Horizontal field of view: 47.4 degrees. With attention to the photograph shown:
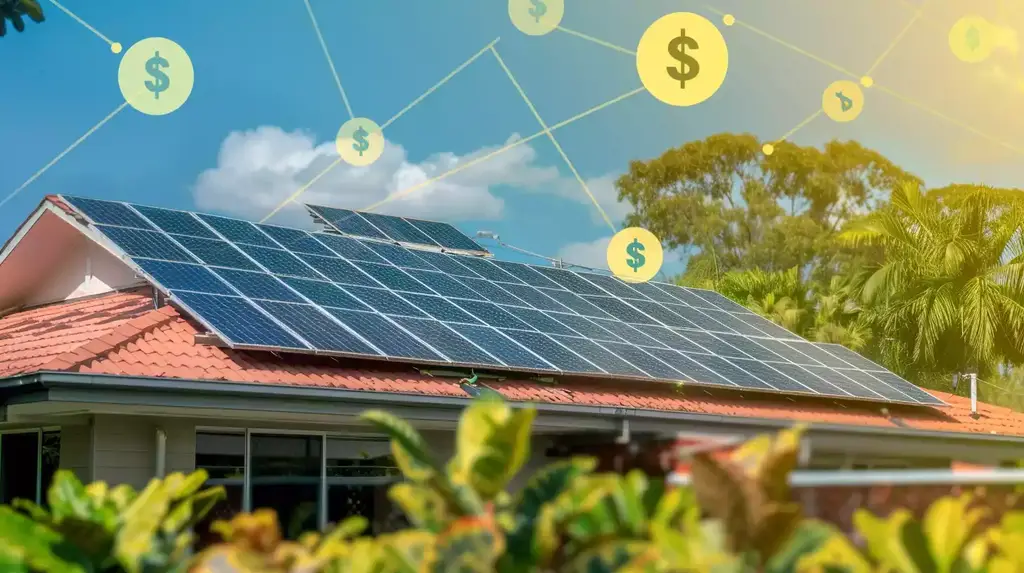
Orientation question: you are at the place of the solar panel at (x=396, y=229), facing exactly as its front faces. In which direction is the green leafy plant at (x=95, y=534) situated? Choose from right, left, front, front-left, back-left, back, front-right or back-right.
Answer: front-right

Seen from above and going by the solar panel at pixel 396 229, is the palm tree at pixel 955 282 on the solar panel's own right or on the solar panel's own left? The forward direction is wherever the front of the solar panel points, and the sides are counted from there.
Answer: on the solar panel's own left

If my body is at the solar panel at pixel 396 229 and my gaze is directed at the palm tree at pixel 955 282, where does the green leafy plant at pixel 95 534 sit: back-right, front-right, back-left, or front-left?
back-right

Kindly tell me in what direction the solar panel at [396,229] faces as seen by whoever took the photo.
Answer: facing the viewer and to the right of the viewer

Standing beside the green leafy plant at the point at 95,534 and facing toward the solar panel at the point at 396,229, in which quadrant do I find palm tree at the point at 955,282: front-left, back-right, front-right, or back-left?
front-right
